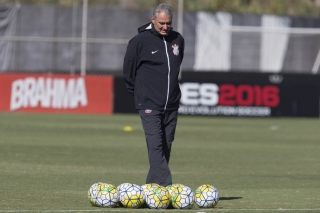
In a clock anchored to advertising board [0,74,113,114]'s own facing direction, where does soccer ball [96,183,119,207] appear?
The soccer ball is roughly at 12 o'clock from the advertising board.

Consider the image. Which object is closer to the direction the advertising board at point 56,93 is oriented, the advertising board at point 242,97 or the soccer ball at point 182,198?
the soccer ball

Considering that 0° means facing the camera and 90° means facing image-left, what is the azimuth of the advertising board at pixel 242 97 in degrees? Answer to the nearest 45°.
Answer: approximately 0°

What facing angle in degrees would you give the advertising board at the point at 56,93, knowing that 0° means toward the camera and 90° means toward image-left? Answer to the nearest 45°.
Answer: approximately 0°

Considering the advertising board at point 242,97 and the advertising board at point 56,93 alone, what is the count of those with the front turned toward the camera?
2

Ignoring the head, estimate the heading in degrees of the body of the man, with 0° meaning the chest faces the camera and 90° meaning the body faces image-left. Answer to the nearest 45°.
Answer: approximately 315°

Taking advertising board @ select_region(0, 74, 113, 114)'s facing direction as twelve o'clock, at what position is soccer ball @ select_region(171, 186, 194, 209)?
The soccer ball is roughly at 12 o'clock from the advertising board.

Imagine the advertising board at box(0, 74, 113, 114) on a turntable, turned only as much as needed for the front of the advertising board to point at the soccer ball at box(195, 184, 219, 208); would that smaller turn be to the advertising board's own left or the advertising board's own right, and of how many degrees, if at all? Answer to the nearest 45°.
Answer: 0° — it already faces it
